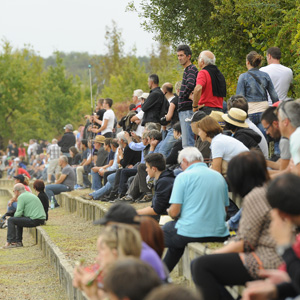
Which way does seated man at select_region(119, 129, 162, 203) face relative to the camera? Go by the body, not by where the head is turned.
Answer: to the viewer's left

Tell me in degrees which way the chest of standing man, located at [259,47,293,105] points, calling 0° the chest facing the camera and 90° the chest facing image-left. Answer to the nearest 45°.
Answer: approximately 135°

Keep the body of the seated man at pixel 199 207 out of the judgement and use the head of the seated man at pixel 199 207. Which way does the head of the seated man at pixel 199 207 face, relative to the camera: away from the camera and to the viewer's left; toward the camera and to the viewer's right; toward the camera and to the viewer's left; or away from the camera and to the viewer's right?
away from the camera and to the viewer's left

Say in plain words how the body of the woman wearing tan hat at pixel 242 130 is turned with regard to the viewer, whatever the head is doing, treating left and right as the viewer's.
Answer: facing to the left of the viewer
